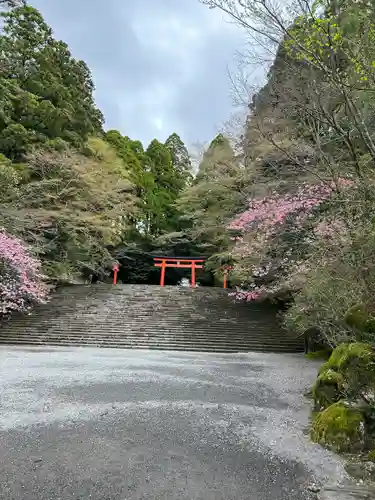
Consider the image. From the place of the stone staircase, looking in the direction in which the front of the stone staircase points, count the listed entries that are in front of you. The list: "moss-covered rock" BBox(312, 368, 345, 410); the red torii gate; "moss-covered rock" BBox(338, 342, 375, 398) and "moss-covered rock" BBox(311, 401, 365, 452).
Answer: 3

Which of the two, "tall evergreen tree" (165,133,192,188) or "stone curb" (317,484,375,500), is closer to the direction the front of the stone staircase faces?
the stone curb

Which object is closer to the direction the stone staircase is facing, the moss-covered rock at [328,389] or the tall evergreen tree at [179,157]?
the moss-covered rock

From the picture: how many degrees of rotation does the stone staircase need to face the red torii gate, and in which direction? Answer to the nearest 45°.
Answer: approximately 180°

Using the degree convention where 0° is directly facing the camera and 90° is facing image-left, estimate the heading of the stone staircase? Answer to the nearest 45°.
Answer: approximately 0°

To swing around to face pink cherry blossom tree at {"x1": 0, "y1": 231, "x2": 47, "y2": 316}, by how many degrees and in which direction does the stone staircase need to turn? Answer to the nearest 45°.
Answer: approximately 90° to its right

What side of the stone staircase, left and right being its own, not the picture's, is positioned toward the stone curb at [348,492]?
front

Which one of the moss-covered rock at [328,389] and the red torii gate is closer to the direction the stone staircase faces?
the moss-covered rock

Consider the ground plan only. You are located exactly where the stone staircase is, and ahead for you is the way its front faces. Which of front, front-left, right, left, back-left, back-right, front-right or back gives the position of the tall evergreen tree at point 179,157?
back
